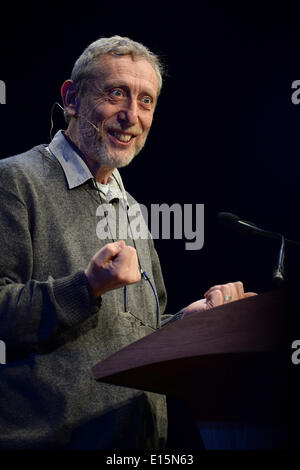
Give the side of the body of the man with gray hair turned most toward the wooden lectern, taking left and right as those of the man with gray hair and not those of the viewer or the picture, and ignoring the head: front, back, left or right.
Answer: front

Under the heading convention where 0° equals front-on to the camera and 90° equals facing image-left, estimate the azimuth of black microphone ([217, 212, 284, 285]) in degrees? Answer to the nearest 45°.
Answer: approximately 90°

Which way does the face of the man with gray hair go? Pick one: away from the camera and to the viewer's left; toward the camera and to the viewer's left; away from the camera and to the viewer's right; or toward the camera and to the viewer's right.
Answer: toward the camera and to the viewer's right

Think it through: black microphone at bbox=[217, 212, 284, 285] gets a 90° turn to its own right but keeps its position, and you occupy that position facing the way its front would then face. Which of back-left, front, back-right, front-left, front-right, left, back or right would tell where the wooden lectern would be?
back
